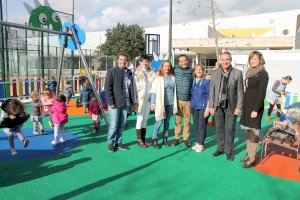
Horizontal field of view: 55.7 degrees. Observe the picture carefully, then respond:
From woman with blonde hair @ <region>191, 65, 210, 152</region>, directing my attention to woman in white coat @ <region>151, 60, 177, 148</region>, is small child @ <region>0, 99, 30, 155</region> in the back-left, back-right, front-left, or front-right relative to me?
front-left

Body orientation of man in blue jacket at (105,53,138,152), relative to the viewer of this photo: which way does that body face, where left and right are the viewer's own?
facing the viewer and to the right of the viewer

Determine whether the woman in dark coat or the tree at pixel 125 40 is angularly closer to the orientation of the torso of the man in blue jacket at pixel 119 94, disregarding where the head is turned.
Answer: the woman in dark coat

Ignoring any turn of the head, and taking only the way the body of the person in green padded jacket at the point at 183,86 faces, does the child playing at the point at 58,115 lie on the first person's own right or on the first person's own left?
on the first person's own right

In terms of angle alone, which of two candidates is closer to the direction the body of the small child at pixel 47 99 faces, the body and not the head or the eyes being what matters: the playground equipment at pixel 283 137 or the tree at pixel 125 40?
the playground equipment

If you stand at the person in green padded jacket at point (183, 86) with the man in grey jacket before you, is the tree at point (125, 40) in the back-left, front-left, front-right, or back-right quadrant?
back-left

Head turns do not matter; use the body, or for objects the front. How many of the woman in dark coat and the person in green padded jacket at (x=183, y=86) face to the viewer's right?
0

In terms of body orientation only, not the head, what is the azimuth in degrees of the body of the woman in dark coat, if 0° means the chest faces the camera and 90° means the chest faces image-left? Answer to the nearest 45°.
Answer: approximately 45°

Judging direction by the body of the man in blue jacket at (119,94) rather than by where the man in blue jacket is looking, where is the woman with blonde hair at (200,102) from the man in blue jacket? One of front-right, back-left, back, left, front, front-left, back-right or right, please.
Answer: front-left

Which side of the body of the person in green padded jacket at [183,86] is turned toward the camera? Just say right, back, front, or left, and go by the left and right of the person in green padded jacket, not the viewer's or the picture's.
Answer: front

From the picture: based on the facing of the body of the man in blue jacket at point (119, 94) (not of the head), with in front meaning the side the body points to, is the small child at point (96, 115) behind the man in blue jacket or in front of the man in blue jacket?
behind

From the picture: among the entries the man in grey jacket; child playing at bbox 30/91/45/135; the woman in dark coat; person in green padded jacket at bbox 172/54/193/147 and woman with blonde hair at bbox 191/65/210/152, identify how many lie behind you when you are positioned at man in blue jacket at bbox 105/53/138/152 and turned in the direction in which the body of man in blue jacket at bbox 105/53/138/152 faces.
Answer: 1

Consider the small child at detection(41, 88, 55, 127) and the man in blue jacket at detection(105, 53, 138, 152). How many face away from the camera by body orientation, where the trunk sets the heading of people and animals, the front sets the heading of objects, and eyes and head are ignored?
0

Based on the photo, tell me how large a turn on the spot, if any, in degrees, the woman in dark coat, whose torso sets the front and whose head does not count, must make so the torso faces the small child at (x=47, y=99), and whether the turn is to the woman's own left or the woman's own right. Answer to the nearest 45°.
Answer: approximately 45° to the woman's own right
